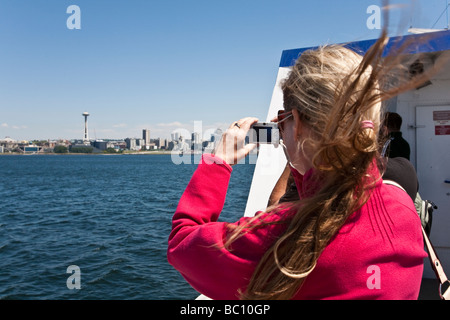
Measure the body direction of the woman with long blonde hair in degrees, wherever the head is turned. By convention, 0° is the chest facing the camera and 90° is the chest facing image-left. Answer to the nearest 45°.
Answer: approximately 135°

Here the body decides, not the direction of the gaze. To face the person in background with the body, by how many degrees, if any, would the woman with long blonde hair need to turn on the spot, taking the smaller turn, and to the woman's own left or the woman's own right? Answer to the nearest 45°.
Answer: approximately 45° to the woman's own right

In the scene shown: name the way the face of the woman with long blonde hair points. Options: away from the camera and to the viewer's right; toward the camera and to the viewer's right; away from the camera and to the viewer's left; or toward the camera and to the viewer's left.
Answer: away from the camera and to the viewer's left
